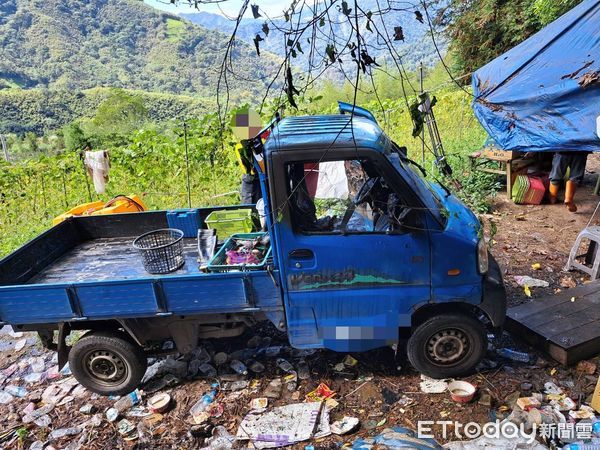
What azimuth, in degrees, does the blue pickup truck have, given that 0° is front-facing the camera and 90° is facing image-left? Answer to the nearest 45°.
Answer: approximately 270°

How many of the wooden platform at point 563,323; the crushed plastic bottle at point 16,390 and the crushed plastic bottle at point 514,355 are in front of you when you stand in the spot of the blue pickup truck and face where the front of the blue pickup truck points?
2

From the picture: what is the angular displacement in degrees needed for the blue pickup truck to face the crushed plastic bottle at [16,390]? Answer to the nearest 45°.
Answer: approximately 180°

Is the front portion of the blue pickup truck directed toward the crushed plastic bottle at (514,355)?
yes

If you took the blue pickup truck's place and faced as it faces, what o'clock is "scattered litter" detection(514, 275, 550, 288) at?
The scattered litter is roughly at 11 o'clock from the blue pickup truck.

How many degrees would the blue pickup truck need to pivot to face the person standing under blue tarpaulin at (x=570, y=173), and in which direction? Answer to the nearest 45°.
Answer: approximately 45° to its left

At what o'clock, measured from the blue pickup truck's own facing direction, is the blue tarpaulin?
The blue tarpaulin is roughly at 11 o'clock from the blue pickup truck.

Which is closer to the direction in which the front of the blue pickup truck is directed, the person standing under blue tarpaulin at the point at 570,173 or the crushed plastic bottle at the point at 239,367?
the person standing under blue tarpaulin
